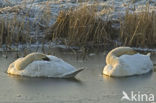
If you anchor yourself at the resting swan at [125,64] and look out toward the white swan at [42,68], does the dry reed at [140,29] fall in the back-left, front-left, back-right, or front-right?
back-right

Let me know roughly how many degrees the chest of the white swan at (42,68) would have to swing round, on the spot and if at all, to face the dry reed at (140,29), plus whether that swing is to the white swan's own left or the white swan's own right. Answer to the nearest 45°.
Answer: approximately 135° to the white swan's own right

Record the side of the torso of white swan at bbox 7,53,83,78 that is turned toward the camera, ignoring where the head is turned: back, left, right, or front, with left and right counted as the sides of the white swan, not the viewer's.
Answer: left

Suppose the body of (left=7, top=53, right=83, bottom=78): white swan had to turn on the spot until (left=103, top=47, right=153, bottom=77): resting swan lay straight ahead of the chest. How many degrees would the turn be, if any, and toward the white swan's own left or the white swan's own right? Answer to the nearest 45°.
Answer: approximately 180°
